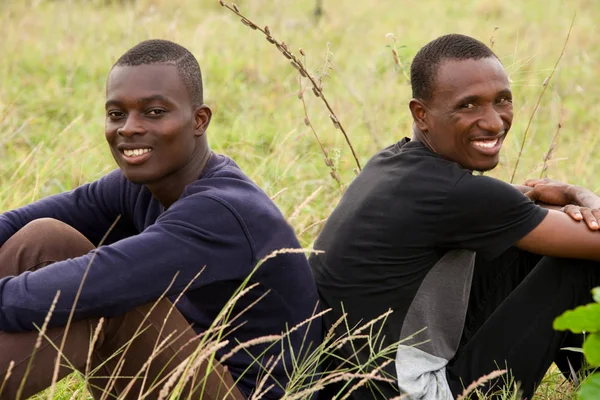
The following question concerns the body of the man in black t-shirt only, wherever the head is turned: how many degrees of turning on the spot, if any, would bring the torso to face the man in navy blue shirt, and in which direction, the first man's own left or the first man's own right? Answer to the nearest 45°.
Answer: approximately 135° to the first man's own right

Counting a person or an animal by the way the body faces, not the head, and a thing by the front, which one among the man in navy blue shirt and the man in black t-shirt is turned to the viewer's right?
the man in black t-shirt

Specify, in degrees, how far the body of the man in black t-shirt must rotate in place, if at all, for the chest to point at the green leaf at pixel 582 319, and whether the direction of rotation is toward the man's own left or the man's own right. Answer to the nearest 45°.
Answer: approximately 45° to the man's own right

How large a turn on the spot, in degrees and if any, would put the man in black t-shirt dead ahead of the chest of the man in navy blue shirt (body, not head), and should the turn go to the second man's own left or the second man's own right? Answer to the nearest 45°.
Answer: approximately 135° to the second man's own left

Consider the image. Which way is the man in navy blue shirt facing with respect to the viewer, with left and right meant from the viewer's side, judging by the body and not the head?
facing the viewer and to the left of the viewer

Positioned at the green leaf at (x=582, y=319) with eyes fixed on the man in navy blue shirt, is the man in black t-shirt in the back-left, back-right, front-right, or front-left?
front-right

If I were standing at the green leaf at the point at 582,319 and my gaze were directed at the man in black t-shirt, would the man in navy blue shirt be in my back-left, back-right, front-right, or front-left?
front-left

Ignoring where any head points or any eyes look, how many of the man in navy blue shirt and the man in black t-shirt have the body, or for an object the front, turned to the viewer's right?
1

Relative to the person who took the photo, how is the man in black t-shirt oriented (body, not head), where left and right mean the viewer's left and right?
facing to the right of the viewer
